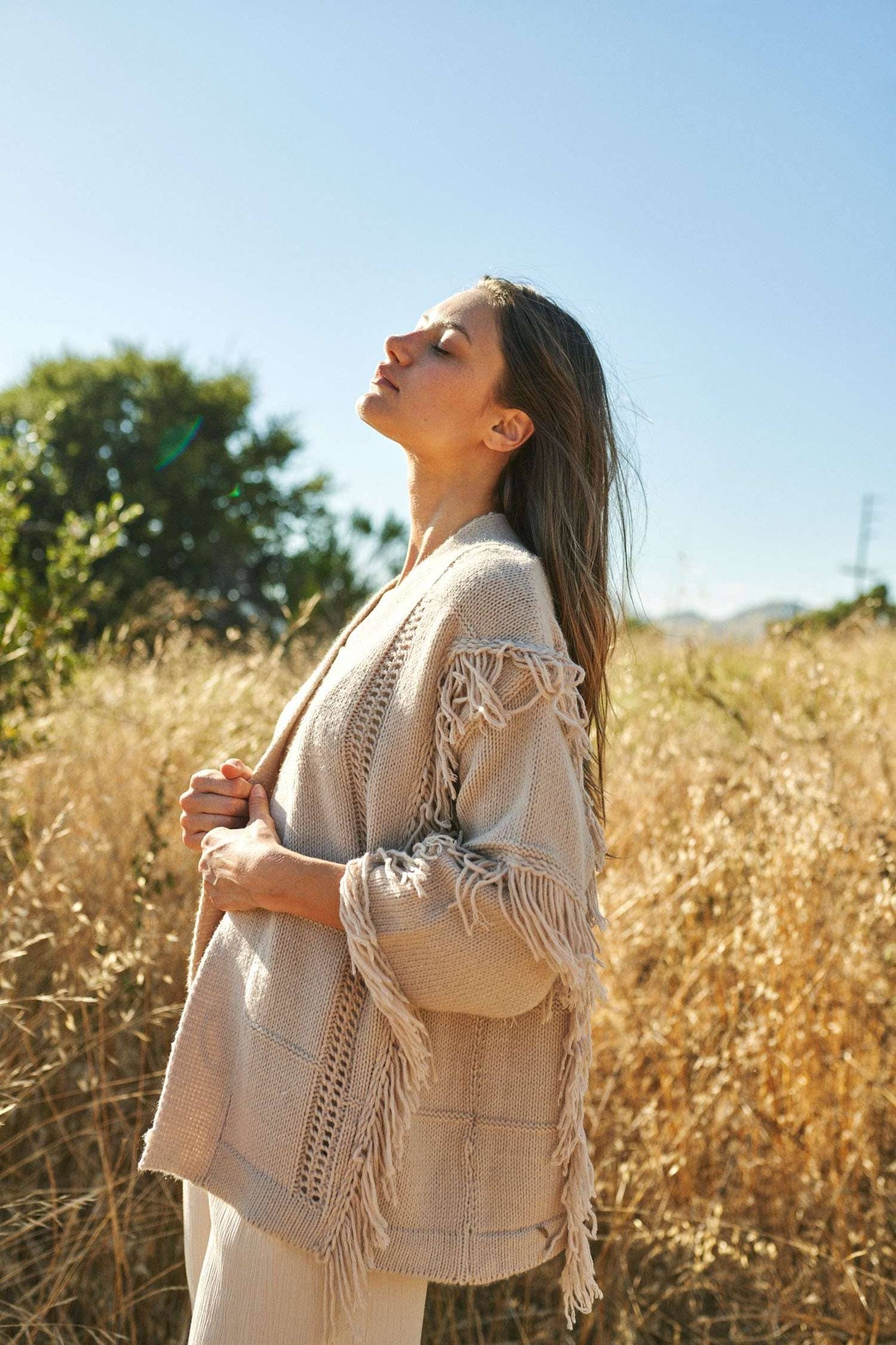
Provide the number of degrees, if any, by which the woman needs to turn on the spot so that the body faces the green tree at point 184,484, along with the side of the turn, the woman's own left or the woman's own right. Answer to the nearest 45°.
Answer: approximately 90° to the woman's own right

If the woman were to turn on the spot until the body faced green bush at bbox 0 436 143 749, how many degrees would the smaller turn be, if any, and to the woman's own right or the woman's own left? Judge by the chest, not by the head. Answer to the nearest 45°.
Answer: approximately 45° to the woman's own right

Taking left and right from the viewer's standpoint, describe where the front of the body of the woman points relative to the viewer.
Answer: facing to the left of the viewer

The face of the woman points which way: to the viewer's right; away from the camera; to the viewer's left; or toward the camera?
to the viewer's left
